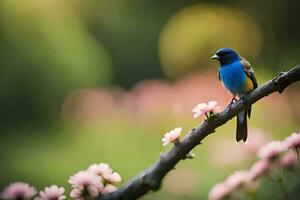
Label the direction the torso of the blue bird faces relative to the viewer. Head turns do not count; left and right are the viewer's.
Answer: facing the viewer and to the left of the viewer
